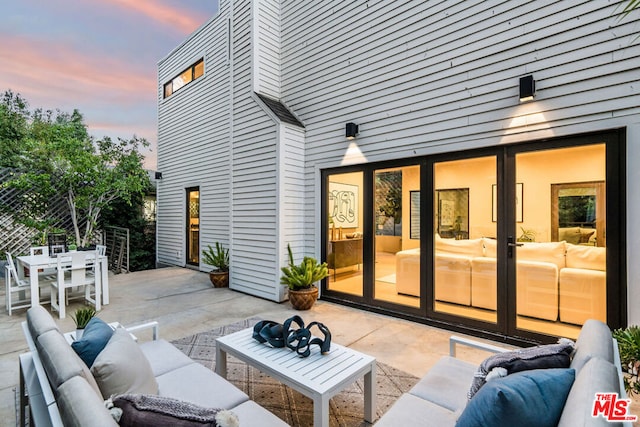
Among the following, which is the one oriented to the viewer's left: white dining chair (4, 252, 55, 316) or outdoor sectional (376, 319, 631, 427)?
the outdoor sectional

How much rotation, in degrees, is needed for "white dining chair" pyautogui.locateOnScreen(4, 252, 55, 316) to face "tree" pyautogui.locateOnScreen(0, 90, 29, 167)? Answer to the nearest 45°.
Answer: approximately 90° to its left

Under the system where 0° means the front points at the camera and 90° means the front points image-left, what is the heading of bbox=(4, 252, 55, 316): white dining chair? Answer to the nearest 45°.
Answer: approximately 270°

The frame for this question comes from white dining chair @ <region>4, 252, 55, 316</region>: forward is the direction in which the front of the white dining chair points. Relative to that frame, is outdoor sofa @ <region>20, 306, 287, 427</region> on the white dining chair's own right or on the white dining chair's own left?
on the white dining chair's own right

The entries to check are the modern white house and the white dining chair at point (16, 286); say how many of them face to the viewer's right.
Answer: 1

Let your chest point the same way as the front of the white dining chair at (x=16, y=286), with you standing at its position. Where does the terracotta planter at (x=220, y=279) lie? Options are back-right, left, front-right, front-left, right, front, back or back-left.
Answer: front

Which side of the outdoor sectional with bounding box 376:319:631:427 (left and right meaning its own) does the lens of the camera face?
left

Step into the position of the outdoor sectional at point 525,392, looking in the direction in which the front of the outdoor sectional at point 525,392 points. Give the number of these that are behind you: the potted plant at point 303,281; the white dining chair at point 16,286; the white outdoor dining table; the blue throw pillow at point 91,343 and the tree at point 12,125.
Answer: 0

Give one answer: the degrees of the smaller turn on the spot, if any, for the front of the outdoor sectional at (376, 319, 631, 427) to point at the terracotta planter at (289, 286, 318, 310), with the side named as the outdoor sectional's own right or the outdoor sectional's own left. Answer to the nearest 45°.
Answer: approximately 45° to the outdoor sectional's own right

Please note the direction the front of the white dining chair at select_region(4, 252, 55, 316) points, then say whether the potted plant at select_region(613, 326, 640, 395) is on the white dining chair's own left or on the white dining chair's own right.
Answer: on the white dining chair's own right

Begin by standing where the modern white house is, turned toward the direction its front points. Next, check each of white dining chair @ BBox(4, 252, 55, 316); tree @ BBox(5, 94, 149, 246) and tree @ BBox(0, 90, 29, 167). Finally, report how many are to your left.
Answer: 0

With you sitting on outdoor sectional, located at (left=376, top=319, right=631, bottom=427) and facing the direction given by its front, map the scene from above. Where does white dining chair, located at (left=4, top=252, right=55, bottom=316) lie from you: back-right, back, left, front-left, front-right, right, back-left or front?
front

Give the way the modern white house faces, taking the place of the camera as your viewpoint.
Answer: facing the viewer and to the left of the viewer

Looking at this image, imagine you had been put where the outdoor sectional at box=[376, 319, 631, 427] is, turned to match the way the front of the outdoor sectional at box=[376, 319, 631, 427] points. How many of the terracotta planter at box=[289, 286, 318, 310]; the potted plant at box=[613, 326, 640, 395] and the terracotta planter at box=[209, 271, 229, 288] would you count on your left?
0
